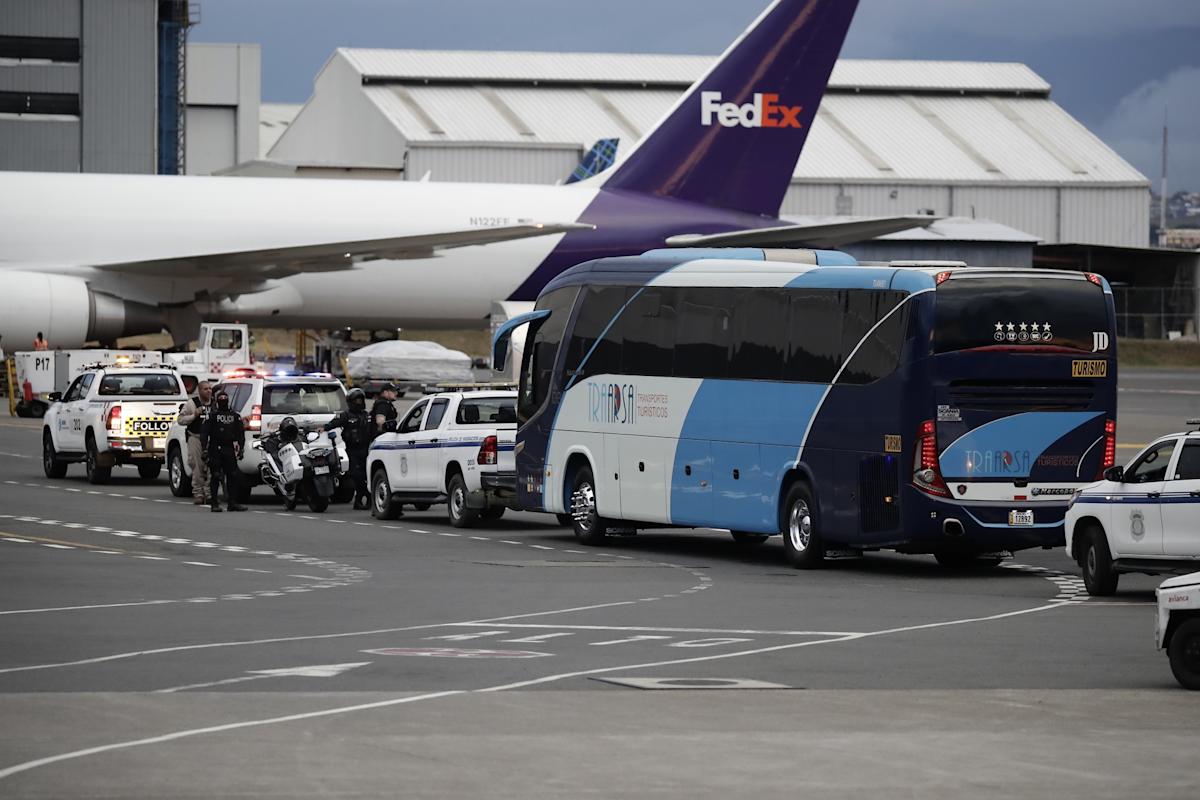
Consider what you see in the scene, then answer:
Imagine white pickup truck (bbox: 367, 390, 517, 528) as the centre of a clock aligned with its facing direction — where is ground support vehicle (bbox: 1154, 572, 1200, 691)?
The ground support vehicle is roughly at 7 o'clock from the white pickup truck.

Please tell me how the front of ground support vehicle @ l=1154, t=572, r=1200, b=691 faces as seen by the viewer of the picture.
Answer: facing to the left of the viewer

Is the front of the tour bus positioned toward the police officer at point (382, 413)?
yes

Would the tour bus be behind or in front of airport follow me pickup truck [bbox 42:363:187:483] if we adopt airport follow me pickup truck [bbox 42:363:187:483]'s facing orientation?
behind

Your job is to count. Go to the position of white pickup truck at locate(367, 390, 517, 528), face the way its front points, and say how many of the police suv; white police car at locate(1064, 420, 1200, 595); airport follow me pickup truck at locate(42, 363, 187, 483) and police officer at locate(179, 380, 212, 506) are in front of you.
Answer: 3

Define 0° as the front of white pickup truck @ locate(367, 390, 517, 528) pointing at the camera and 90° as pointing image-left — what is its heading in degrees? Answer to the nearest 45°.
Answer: approximately 135°

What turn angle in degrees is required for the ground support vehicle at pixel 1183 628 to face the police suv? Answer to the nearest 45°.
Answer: approximately 45° to its right

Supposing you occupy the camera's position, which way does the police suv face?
facing away from the viewer and to the left of the viewer

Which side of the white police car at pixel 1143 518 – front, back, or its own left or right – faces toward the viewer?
left

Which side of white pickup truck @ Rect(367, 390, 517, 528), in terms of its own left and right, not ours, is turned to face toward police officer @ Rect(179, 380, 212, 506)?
front

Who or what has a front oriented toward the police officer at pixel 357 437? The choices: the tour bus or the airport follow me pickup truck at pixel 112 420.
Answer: the tour bus
